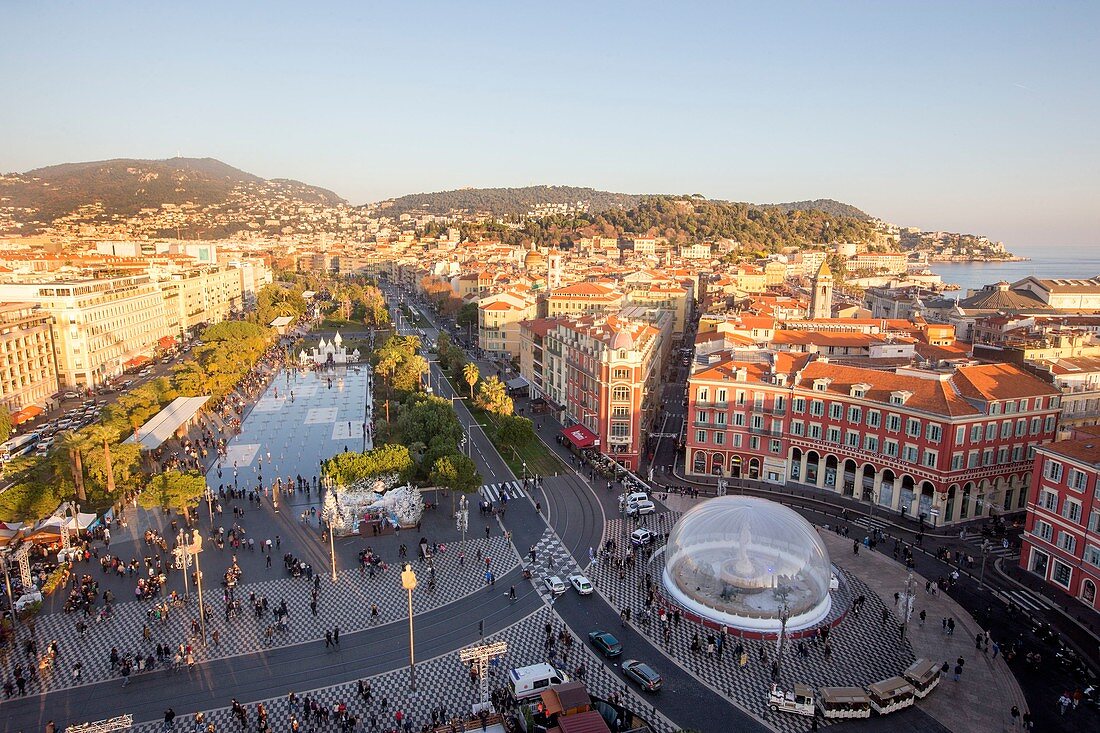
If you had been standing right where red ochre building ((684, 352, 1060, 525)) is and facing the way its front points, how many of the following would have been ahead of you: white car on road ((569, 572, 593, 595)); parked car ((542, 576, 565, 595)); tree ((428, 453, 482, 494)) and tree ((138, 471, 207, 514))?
4

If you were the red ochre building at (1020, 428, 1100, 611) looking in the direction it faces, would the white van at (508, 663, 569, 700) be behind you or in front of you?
in front

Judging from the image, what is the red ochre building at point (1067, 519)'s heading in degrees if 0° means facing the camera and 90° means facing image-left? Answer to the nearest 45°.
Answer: approximately 45°

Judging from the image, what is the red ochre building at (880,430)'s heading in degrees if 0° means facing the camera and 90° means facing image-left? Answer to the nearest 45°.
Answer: approximately 45°

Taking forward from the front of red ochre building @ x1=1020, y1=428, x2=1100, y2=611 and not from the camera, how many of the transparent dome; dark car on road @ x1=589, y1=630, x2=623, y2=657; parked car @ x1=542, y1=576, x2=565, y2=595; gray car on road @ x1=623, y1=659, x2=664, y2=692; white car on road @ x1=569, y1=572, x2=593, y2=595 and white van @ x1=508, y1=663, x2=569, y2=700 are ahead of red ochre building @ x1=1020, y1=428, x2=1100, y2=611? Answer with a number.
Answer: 6

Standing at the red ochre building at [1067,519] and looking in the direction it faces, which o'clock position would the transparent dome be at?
The transparent dome is roughly at 12 o'clock from the red ochre building.

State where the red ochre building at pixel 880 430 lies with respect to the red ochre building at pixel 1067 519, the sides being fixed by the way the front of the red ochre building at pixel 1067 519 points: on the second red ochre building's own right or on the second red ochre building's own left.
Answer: on the second red ochre building's own right

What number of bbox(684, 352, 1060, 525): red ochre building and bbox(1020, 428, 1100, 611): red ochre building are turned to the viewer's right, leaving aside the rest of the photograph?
0

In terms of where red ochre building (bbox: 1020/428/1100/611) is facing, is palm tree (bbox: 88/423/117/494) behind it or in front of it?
in front

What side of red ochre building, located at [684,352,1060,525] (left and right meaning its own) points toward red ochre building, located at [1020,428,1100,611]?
left

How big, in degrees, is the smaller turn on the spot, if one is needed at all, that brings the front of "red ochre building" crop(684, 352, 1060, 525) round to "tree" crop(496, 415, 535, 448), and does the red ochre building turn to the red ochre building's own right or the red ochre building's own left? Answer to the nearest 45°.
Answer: approximately 45° to the red ochre building's own right
